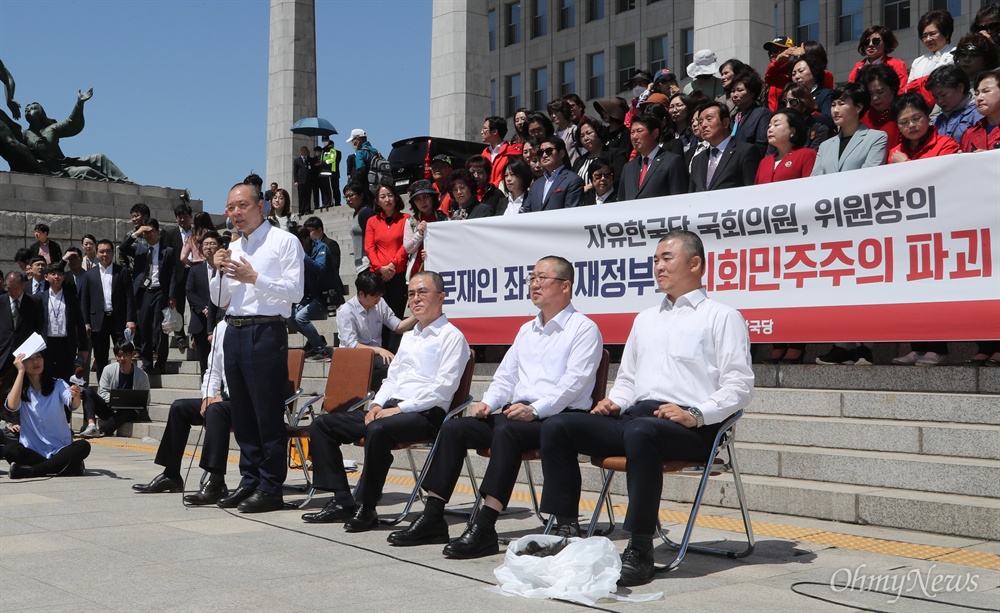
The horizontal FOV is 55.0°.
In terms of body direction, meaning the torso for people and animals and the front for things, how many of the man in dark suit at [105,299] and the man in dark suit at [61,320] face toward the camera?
2

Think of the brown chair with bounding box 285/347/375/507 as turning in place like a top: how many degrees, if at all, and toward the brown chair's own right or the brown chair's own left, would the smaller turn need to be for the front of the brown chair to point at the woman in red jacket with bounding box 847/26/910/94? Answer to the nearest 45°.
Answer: approximately 135° to the brown chair's own left

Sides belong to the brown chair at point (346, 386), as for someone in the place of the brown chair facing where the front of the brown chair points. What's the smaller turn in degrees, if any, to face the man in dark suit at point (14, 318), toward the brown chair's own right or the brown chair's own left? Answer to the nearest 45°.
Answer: approximately 90° to the brown chair's own right

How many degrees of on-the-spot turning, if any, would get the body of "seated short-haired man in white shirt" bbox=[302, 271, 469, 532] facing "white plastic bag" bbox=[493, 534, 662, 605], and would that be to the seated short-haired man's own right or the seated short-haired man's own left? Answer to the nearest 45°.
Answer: approximately 45° to the seated short-haired man's own left

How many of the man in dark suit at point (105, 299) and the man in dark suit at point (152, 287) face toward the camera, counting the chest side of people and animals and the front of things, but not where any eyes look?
2

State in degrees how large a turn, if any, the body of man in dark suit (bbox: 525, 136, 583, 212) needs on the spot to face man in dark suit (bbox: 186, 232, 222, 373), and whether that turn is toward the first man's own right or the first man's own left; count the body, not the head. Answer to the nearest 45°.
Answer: approximately 90° to the first man's own right

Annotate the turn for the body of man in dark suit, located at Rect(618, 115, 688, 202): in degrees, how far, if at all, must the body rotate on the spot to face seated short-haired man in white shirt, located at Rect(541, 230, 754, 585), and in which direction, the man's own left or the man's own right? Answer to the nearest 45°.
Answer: approximately 45° to the man's own left

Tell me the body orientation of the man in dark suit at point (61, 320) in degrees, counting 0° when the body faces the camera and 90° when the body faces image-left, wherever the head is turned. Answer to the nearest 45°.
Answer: approximately 0°
